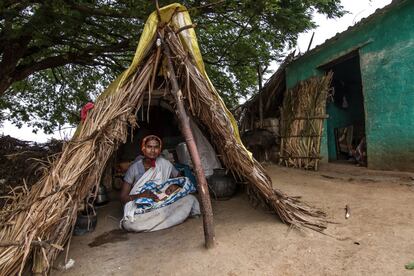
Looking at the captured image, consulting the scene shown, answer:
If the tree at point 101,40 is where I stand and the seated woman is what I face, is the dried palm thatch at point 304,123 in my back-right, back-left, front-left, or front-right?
front-left

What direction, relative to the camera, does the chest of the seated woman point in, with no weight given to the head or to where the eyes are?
toward the camera

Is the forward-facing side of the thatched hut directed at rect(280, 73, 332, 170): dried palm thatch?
no

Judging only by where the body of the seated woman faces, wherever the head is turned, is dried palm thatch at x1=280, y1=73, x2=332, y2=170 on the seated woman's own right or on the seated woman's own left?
on the seated woman's own left

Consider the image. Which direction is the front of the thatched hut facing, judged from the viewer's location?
facing the viewer

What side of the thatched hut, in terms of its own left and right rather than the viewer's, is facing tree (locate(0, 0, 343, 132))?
back

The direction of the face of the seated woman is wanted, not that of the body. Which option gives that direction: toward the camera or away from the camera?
toward the camera
